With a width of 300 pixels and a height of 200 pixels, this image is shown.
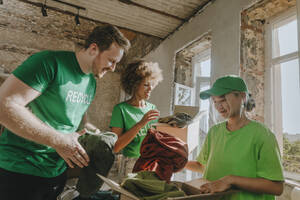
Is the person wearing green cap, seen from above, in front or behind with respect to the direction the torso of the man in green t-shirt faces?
in front

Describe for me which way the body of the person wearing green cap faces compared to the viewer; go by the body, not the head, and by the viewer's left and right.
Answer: facing the viewer and to the left of the viewer

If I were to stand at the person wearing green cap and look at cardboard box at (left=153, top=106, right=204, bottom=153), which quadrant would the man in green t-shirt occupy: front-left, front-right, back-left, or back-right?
front-left

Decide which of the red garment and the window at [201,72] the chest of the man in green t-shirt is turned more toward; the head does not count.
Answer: the red garment

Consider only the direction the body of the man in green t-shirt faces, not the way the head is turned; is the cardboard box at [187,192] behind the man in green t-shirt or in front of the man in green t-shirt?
in front

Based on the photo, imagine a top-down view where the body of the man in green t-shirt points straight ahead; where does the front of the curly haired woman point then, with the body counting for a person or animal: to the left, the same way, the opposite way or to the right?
the same way

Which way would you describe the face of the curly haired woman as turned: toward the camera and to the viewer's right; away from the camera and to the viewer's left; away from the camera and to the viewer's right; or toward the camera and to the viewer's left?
toward the camera and to the viewer's right

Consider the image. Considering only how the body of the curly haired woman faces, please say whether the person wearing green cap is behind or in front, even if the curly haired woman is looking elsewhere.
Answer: in front

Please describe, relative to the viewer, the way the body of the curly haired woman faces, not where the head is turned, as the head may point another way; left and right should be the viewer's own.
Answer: facing the viewer and to the right of the viewer

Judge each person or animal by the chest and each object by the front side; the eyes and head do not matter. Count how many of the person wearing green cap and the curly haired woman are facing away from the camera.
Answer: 0

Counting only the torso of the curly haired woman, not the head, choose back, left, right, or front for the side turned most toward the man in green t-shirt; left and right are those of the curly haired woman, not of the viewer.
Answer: right

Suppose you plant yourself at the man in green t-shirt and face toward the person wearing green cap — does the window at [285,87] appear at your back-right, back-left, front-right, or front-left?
front-left

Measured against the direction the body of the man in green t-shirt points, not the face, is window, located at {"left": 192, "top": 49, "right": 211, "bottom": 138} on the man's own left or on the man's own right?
on the man's own left
